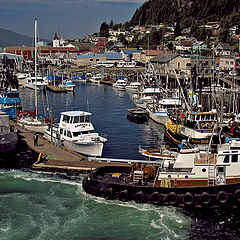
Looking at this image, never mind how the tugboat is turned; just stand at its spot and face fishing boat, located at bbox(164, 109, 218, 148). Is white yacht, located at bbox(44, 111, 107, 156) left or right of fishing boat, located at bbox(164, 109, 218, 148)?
left

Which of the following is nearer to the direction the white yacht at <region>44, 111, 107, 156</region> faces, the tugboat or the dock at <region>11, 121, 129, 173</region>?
the tugboat
